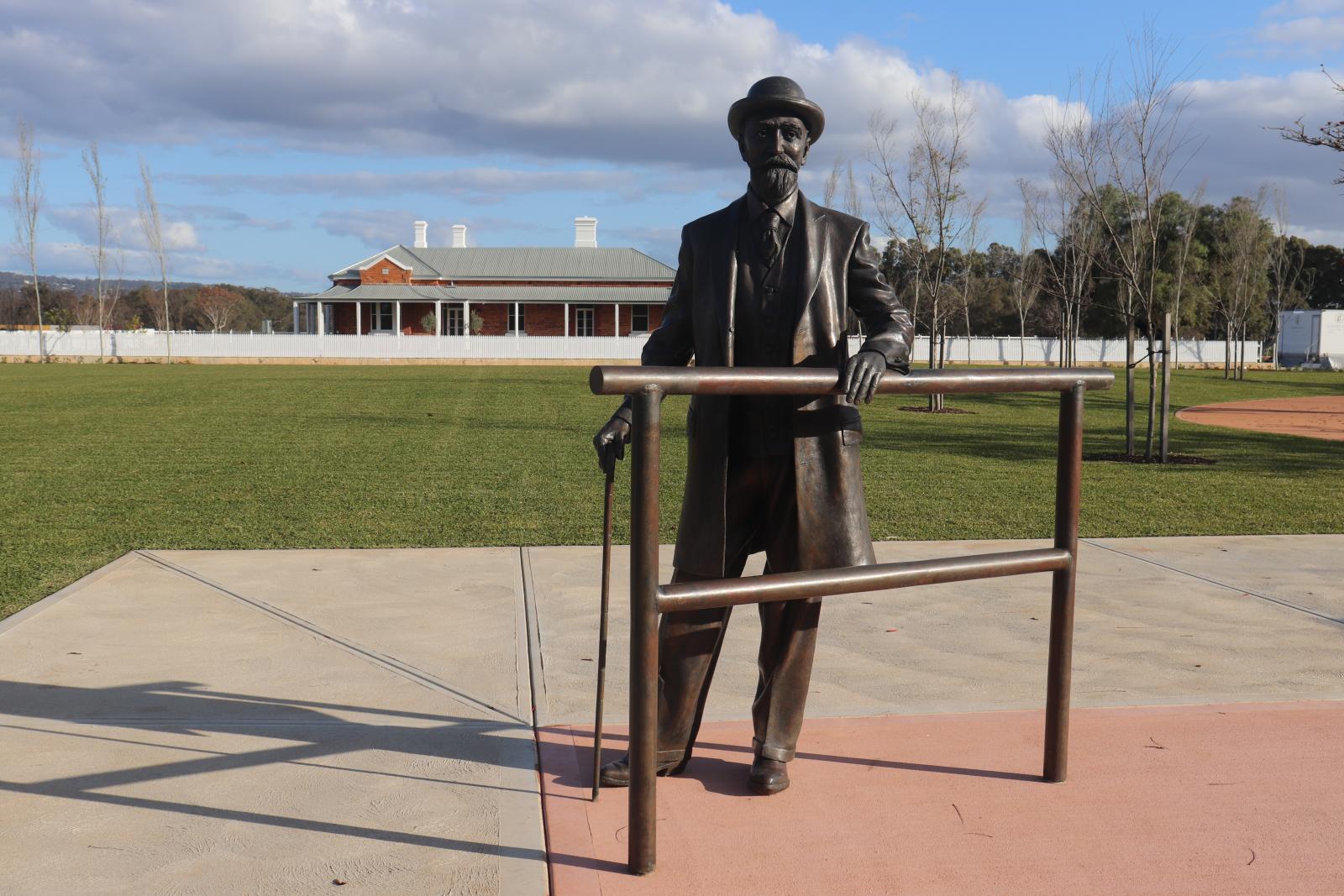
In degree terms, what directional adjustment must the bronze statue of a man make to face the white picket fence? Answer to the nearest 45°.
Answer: approximately 180°

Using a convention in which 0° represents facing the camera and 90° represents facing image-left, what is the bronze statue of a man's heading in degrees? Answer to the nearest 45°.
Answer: approximately 0°

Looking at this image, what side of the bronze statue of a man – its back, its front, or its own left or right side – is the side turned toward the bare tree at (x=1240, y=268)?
back
